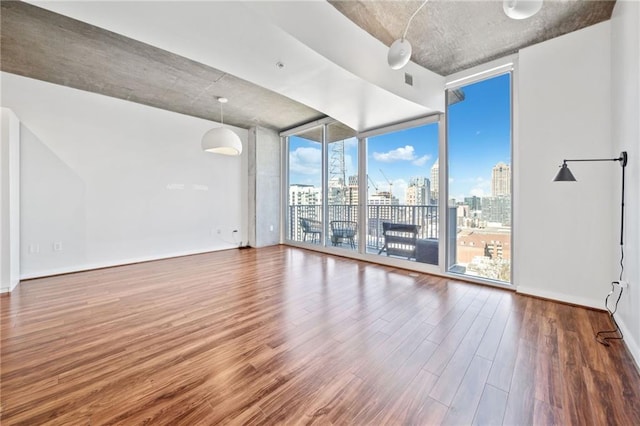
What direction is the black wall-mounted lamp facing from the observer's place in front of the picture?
facing to the left of the viewer

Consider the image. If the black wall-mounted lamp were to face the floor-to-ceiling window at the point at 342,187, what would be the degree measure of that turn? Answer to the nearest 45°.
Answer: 0° — it already faces it
